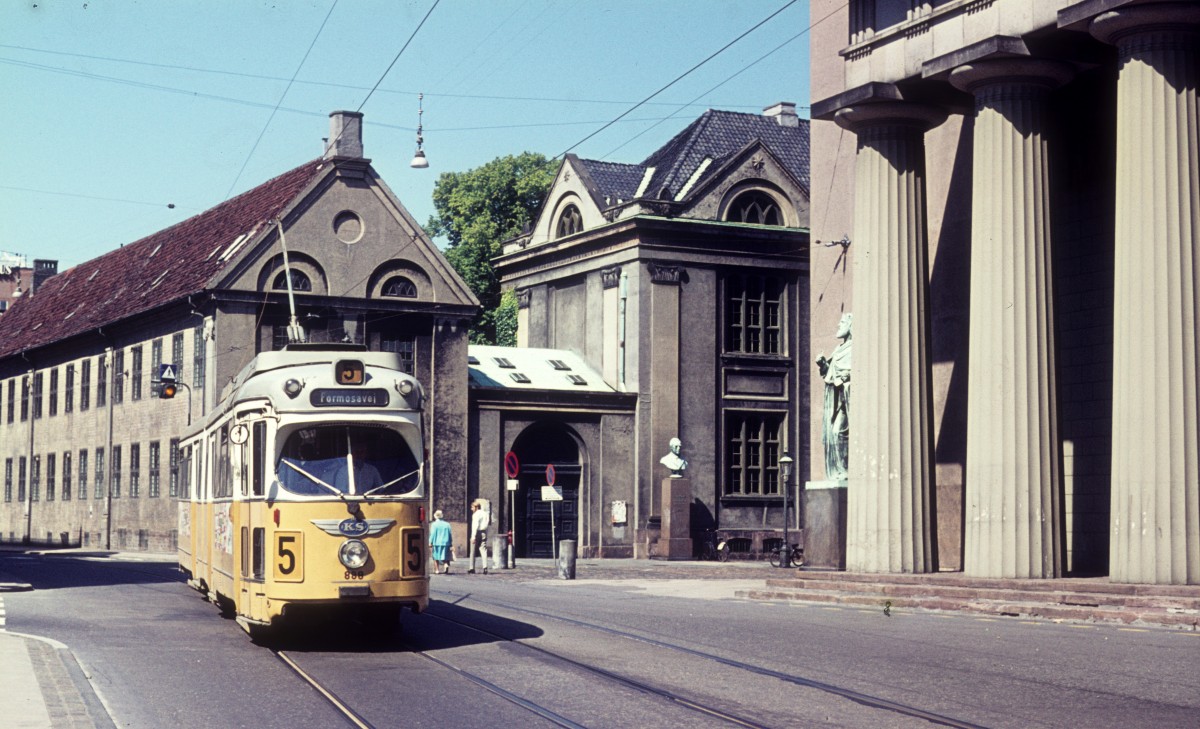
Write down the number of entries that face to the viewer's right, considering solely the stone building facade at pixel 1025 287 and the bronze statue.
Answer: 0

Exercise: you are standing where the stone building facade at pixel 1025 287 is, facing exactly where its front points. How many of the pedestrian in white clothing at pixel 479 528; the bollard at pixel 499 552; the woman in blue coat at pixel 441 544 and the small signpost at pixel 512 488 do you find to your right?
4

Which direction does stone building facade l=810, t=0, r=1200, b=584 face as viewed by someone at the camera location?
facing the viewer and to the left of the viewer

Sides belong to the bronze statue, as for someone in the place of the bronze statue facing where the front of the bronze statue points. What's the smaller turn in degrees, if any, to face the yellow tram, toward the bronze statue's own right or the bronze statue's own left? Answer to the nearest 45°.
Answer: approximately 45° to the bronze statue's own left

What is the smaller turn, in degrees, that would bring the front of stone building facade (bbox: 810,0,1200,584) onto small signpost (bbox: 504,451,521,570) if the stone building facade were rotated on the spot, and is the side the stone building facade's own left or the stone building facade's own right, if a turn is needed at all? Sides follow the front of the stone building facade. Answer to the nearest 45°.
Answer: approximately 90° to the stone building facade's own right

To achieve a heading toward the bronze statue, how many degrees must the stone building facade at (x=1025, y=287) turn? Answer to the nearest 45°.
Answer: approximately 90° to its right

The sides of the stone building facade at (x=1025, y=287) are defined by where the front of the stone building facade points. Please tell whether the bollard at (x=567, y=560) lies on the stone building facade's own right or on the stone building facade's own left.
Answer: on the stone building facade's own right

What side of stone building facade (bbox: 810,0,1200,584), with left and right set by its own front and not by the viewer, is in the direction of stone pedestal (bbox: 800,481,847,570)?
right

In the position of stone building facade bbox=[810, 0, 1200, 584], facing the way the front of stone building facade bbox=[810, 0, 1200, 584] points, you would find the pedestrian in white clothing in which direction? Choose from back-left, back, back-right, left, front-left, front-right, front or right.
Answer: right

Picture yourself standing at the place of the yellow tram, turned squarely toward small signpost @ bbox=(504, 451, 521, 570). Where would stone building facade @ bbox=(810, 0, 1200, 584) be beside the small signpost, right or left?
right

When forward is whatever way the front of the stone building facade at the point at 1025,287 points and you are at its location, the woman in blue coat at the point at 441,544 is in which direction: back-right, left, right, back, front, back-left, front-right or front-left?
right

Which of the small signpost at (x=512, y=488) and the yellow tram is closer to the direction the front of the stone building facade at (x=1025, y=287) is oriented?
the yellow tram

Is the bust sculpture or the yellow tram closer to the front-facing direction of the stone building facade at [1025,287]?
the yellow tram
